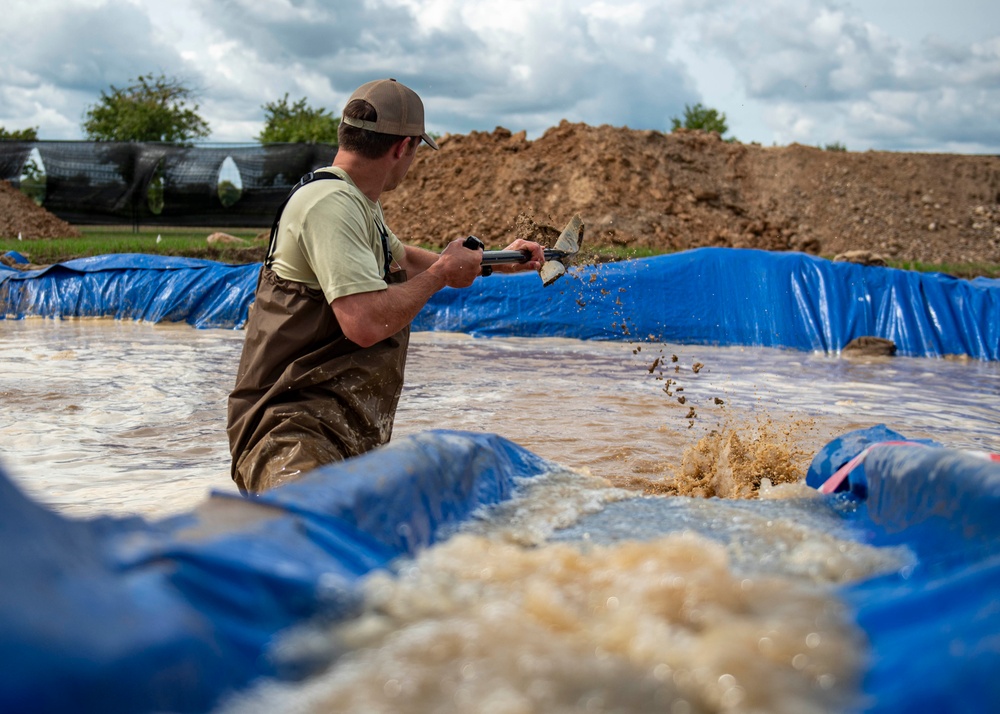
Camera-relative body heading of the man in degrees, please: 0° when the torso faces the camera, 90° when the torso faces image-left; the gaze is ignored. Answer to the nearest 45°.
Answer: approximately 270°

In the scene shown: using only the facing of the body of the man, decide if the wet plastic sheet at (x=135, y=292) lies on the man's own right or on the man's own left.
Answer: on the man's own left

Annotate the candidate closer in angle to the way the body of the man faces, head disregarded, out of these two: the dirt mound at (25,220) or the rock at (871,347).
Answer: the rock

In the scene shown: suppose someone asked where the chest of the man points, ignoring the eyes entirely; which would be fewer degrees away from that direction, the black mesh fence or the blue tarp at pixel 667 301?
the blue tarp

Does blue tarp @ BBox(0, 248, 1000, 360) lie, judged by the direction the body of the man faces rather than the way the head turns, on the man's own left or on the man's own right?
on the man's own left

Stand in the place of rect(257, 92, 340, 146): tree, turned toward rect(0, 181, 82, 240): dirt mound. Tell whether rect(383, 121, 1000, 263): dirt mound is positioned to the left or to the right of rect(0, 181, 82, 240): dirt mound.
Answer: left

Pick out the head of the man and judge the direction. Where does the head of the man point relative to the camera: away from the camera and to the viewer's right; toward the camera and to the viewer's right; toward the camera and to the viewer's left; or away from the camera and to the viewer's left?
away from the camera and to the viewer's right

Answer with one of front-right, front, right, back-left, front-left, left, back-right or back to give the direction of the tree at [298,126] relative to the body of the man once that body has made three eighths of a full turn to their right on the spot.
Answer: back-right

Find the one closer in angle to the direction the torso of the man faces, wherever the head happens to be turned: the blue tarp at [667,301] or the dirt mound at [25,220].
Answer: the blue tarp

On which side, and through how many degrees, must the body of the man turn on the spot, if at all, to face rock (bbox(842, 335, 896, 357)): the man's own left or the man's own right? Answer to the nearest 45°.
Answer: approximately 45° to the man's own left

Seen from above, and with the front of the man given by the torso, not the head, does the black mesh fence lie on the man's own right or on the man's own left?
on the man's own left
